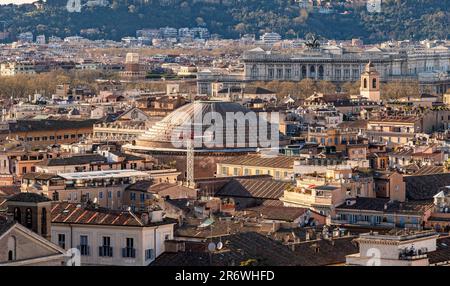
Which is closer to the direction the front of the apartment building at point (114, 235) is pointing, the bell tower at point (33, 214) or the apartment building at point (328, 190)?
the bell tower

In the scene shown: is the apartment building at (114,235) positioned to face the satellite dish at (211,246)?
no

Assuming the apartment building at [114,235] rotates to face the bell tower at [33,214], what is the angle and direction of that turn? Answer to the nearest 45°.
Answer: approximately 45° to its right

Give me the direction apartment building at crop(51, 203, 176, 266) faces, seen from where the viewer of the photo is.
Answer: facing the viewer

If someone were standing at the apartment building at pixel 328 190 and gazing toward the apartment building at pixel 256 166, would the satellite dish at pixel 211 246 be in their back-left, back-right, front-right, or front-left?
back-left

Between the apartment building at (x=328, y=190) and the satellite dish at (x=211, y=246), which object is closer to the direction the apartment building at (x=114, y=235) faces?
the satellite dish

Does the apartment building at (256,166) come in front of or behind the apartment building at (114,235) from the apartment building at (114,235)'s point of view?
behind
